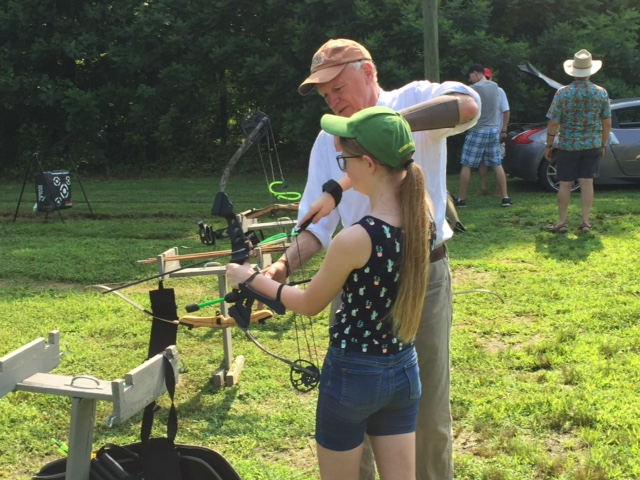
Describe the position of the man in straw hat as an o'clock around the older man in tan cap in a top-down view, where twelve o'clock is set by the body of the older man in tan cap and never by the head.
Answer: The man in straw hat is roughly at 5 o'clock from the older man in tan cap.

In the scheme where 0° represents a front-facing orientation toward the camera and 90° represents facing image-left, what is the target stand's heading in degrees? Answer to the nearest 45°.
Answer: approximately 0°

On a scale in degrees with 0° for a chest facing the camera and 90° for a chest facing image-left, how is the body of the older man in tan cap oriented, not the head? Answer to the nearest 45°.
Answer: approximately 45°

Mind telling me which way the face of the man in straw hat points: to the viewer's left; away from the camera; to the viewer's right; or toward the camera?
away from the camera

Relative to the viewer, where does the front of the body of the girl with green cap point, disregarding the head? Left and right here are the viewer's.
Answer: facing away from the viewer and to the left of the viewer

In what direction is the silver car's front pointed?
to the viewer's right

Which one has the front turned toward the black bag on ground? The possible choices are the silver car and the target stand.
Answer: the target stand

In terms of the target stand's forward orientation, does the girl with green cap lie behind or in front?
in front

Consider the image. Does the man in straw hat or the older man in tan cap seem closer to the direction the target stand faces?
the older man in tan cap

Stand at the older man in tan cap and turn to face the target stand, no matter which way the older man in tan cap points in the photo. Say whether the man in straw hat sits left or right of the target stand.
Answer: right

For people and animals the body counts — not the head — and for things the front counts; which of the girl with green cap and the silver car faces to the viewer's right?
the silver car

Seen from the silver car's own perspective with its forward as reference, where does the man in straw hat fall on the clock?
The man in straw hat is roughly at 3 o'clock from the silver car.

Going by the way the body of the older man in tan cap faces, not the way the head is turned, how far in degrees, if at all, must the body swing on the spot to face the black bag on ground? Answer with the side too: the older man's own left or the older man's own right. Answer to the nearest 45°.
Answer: approximately 45° to the older man's own right

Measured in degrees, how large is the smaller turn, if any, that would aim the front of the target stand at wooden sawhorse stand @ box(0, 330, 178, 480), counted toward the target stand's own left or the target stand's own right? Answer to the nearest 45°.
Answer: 0° — it already faces it
